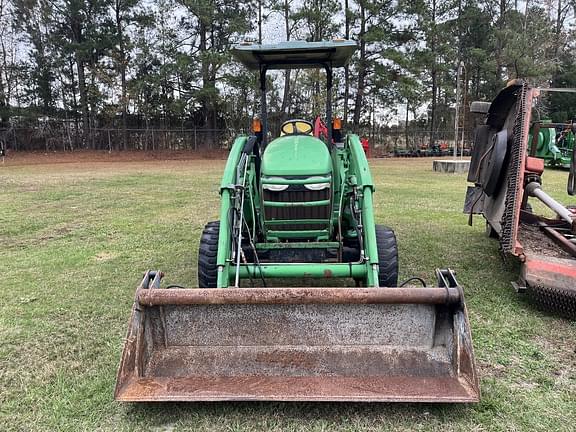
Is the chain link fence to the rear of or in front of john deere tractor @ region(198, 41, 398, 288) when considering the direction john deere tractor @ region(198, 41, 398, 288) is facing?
to the rear

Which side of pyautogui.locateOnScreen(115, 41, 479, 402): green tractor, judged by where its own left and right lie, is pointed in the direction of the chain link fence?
back

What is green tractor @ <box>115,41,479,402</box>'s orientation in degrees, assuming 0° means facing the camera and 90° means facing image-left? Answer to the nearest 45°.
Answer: approximately 0°

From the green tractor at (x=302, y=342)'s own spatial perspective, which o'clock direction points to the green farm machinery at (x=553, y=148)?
the green farm machinery at (x=553, y=148) is roughly at 7 o'clock from the green tractor at (x=302, y=342).
